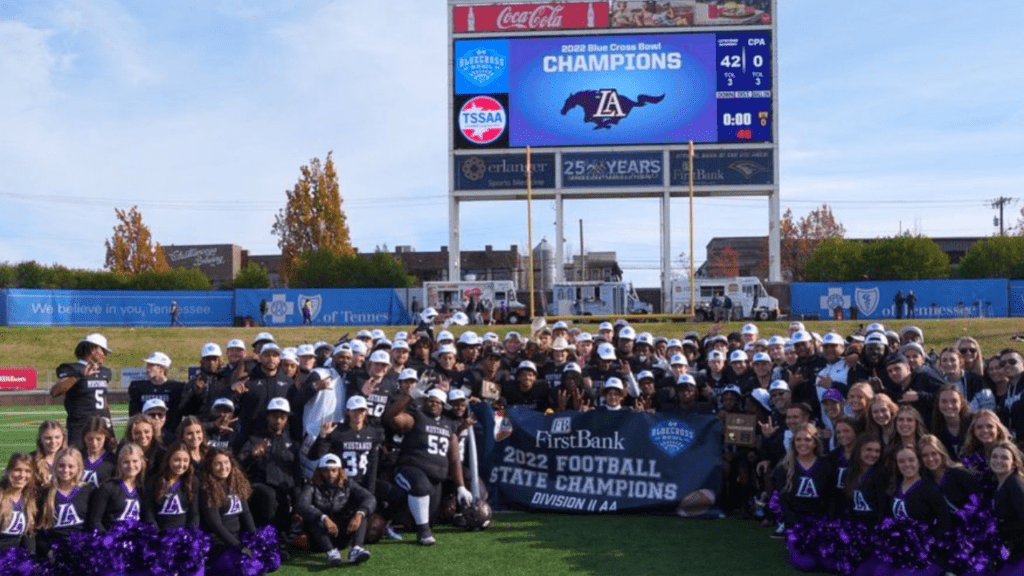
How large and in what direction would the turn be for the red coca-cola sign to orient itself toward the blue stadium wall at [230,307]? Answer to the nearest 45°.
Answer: approximately 90° to its right

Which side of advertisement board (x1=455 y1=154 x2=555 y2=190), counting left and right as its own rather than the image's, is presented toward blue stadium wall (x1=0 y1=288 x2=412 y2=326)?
right

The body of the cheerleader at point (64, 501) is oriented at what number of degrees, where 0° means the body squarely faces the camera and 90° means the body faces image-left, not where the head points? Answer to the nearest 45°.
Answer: approximately 0°

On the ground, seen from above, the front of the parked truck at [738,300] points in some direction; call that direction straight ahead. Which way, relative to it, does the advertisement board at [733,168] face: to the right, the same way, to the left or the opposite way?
to the right

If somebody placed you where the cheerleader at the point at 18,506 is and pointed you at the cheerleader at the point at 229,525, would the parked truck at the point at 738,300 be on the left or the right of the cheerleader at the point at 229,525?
left

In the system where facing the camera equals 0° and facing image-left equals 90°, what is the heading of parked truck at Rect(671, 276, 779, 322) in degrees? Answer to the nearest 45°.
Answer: approximately 270°

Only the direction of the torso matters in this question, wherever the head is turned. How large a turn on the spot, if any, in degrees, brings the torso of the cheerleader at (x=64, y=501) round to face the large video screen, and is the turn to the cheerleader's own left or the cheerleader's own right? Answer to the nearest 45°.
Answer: approximately 135° to the cheerleader's own left

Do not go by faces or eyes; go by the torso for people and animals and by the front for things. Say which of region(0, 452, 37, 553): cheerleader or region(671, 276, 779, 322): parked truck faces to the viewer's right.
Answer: the parked truck

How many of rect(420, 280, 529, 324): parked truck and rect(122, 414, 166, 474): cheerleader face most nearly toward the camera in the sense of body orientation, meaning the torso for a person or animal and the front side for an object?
1
